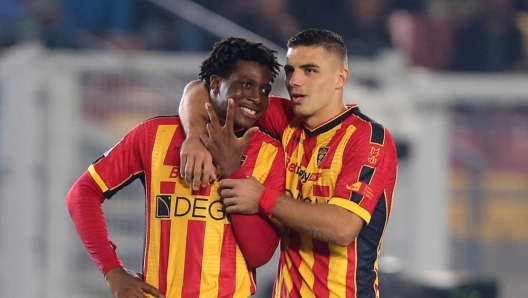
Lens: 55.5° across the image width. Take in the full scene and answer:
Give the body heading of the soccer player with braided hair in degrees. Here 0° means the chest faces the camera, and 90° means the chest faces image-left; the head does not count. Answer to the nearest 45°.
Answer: approximately 0°

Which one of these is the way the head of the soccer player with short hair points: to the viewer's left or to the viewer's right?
to the viewer's left

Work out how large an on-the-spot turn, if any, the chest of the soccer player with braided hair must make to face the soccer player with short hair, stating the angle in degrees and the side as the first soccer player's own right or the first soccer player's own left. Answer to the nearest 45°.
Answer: approximately 90° to the first soccer player's own left

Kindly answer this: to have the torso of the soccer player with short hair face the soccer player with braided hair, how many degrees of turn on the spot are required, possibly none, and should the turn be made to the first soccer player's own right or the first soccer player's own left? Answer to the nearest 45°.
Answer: approximately 45° to the first soccer player's own right
